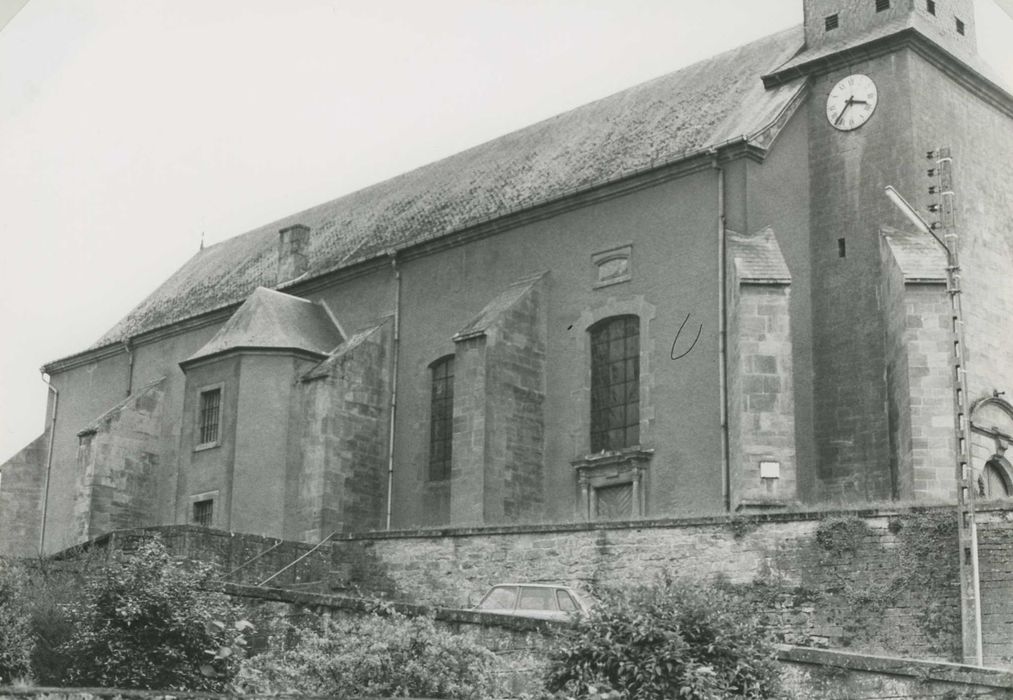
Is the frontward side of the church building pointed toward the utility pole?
yes

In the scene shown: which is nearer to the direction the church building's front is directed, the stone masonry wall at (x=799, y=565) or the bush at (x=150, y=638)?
the stone masonry wall

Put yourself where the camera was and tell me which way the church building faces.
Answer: facing the viewer and to the right of the viewer

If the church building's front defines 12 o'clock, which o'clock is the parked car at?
The parked car is roughly at 2 o'clock from the church building.

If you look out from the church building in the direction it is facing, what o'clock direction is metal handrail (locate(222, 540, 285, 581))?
The metal handrail is roughly at 4 o'clock from the church building.

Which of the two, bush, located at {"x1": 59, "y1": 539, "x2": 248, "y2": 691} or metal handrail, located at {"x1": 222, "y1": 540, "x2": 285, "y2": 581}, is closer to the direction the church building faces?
the bush

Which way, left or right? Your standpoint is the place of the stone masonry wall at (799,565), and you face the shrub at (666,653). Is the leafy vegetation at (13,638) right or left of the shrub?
right

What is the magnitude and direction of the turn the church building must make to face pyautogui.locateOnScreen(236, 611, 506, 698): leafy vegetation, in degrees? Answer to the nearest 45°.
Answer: approximately 45° to its right

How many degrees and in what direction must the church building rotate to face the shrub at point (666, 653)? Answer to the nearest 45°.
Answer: approximately 45° to its right

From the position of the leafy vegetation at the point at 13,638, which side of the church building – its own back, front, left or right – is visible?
right

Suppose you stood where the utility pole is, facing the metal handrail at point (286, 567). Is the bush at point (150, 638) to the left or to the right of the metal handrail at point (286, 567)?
left

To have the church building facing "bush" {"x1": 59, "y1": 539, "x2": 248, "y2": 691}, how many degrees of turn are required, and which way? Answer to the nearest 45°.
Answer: approximately 90° to its right

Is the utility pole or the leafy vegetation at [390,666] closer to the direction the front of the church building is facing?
the utility pole
